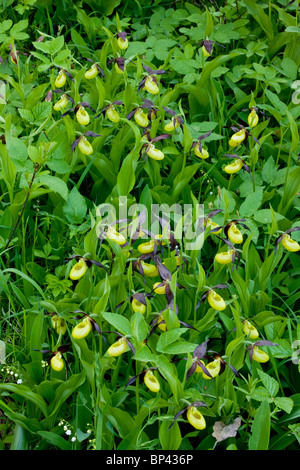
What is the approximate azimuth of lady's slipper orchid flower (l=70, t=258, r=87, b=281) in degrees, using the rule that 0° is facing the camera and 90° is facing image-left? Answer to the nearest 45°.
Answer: approximately 45°

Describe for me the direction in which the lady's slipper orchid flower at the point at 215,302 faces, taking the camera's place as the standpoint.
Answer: facing the viewer and to the right of the viewer

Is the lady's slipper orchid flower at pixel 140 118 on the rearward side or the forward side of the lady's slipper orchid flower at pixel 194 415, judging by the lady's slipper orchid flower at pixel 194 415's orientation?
on the rearward side

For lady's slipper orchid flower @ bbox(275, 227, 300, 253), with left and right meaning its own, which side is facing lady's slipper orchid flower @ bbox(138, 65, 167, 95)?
back

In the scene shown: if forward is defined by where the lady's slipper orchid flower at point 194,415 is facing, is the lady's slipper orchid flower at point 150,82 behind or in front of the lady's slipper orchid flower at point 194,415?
behind
